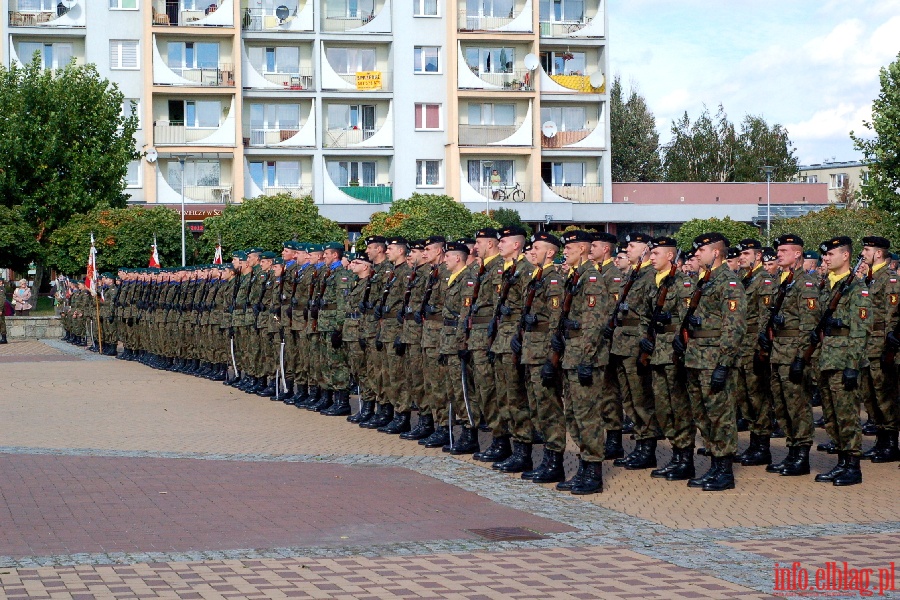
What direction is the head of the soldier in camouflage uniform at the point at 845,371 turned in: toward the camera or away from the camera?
toward the camera

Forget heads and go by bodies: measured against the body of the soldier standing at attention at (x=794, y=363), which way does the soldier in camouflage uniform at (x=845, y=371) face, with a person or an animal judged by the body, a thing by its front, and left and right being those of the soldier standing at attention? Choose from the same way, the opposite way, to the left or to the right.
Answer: the same way

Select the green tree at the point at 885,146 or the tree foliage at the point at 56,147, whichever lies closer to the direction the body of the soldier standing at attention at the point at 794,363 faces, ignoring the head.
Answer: the tree foliage

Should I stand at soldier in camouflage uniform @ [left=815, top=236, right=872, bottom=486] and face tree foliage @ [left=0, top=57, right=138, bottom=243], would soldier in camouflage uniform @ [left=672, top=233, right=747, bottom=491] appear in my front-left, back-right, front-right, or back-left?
front-left

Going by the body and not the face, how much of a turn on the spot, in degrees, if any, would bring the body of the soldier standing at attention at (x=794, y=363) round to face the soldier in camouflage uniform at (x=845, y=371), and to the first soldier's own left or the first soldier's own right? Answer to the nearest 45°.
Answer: approximately 90° to the first soldier's own left

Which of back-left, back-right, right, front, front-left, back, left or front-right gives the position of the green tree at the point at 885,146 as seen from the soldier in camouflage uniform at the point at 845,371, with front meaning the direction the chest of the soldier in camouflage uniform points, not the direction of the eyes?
back-right

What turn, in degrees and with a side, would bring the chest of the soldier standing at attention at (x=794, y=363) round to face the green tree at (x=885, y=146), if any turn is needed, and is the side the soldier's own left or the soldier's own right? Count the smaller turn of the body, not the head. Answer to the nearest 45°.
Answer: approximately 135° to the soldier's own right

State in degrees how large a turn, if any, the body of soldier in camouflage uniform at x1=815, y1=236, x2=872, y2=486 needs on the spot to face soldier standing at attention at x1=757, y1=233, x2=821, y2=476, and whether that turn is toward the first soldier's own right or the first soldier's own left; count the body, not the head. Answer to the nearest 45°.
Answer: approximately 90° to the first soldier's own right

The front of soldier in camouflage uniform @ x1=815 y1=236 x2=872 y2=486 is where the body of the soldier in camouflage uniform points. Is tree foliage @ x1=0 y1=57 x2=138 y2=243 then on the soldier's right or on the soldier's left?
on the soldier's right

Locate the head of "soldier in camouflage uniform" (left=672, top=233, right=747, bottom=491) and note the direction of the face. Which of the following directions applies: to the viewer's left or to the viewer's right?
to the viewer's left

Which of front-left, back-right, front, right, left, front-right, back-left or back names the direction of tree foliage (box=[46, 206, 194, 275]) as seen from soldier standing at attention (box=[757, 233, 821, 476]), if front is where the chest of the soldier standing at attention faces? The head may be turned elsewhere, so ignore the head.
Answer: right

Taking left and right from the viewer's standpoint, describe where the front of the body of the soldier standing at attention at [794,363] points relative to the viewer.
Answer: facing the viewer and to the left of the viewer

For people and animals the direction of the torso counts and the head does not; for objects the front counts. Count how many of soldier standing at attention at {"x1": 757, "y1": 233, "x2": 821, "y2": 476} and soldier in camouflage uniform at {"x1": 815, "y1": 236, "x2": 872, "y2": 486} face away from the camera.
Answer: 0

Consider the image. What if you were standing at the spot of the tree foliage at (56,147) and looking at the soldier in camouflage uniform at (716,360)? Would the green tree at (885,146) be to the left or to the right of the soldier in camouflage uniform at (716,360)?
left

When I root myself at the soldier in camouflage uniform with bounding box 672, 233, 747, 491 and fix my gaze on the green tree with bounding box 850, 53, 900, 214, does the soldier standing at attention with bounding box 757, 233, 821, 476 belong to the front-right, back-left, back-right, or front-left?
front-right
